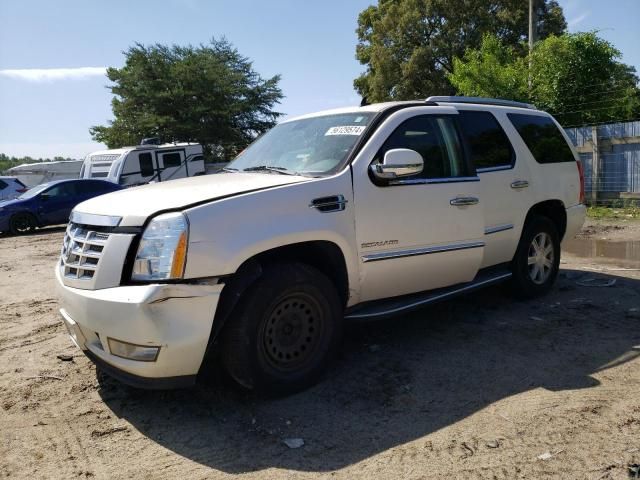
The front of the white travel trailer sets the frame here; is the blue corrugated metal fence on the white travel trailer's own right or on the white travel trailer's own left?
on the white travel trailer's own left

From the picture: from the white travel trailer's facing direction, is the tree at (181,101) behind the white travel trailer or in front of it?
behind

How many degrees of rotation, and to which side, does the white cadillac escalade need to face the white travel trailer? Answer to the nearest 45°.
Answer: approximately 135° to its right

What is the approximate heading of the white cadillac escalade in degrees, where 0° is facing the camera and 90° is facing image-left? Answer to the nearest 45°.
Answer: approximately 45°

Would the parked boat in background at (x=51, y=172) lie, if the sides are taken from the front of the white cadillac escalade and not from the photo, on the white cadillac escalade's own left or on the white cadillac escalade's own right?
on the white cadillac escalade's own right

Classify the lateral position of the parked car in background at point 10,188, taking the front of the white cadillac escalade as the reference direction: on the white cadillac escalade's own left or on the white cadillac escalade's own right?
on the white cadillac escalade's own right

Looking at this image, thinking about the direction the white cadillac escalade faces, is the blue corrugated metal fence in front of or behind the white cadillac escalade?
behind

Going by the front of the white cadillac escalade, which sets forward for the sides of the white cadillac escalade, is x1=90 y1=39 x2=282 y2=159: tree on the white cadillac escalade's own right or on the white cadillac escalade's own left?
on the white cadillac escalade's own right
